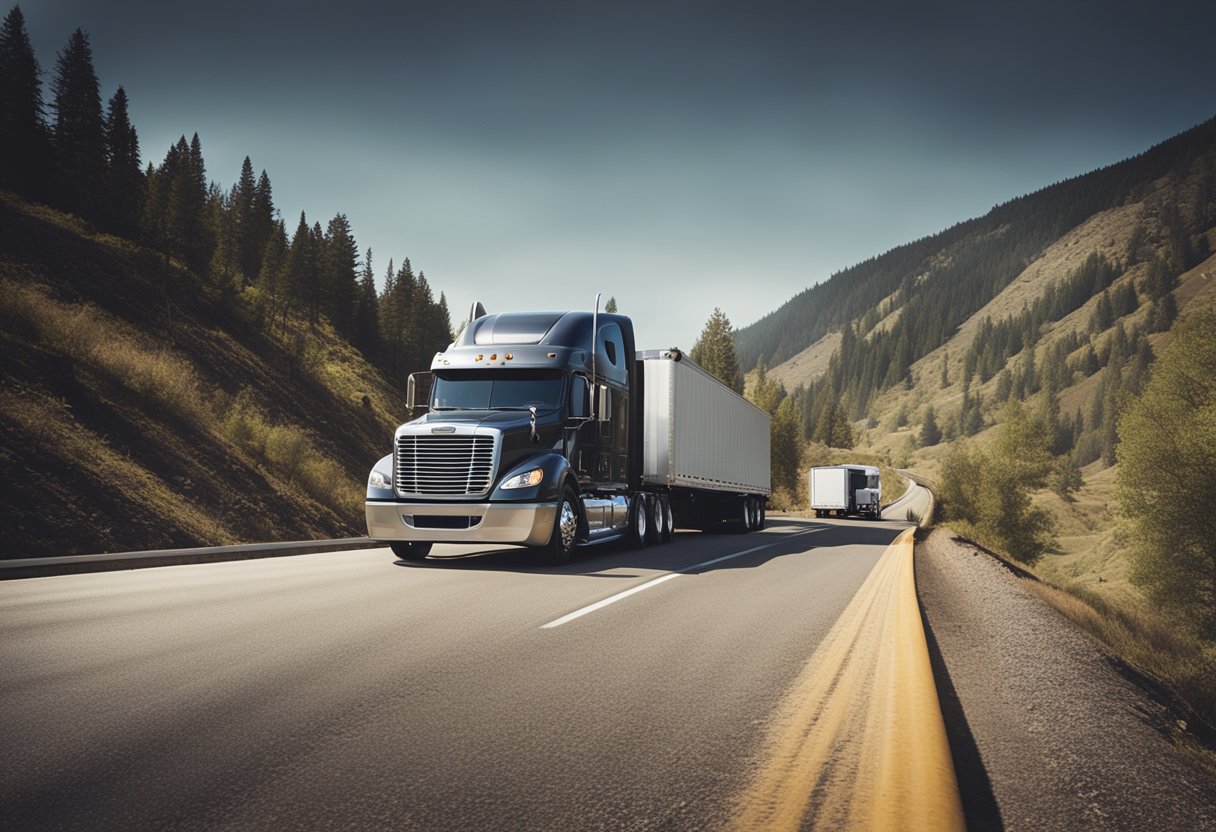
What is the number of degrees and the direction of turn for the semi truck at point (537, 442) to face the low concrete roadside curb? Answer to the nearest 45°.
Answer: approximately 45° to its right

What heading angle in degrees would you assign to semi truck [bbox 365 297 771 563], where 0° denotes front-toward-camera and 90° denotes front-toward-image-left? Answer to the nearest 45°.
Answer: approximately 45°
